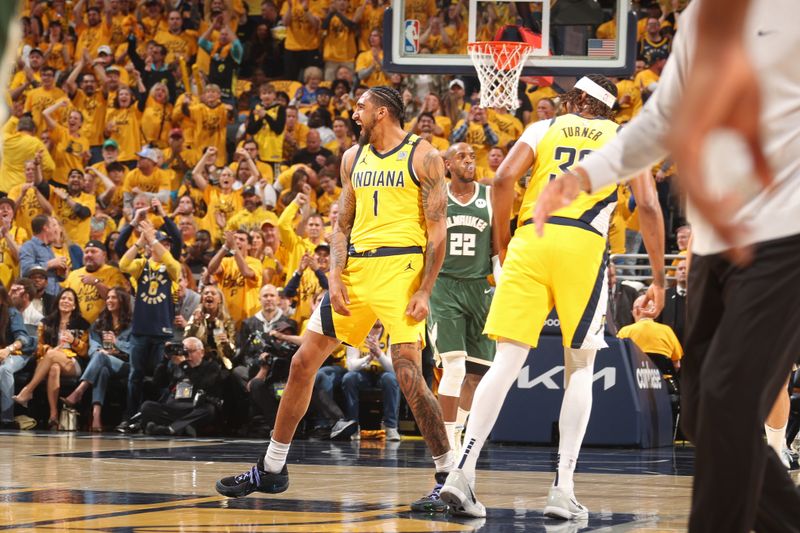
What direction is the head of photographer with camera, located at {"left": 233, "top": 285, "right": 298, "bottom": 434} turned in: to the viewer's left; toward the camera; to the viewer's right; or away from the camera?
toward the camera

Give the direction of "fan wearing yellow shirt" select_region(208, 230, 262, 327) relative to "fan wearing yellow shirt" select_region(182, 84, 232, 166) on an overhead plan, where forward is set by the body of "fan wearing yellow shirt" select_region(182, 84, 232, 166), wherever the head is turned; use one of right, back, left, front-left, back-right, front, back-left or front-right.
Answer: front

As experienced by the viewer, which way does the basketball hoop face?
facing the viewer

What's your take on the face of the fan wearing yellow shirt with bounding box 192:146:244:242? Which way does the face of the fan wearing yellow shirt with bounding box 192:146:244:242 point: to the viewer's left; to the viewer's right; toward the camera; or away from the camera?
toward the camera

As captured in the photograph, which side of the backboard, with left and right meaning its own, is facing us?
front

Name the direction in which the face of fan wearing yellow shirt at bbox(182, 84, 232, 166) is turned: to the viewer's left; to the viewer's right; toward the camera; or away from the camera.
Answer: toward the camera

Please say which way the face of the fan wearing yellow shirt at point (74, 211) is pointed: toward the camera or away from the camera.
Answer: toward the camera

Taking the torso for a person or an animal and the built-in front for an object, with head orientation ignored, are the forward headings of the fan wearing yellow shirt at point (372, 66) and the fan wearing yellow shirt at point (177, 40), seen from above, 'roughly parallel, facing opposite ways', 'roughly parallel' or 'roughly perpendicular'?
roughly parallel

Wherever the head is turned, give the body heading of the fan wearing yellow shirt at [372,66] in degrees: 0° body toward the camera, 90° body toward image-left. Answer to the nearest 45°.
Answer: approximately 0°

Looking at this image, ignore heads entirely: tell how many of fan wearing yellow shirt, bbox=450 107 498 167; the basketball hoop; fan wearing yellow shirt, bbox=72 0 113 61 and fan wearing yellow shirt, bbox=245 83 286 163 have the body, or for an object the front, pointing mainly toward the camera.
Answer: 4

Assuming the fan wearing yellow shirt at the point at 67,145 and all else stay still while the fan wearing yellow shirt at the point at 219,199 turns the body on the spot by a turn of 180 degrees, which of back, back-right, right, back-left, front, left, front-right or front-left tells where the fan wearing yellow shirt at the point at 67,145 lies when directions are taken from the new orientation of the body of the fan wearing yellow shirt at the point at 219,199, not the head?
front-left

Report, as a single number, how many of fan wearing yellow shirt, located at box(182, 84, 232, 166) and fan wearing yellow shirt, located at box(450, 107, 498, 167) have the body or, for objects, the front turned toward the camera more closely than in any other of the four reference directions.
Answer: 2

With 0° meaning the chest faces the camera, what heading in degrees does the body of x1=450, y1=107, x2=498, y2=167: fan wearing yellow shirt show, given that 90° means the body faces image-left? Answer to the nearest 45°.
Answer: approximately 0°

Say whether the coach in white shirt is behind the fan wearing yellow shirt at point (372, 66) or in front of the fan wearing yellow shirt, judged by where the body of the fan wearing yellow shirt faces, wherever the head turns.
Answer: in front

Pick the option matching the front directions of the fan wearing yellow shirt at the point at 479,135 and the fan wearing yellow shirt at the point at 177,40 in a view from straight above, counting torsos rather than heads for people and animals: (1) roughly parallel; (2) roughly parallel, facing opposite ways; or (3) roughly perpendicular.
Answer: roughly parallel

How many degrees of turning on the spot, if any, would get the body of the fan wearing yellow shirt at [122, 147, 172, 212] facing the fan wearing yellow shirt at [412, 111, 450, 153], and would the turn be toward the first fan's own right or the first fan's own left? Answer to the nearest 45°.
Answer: approximately 45° to the first fan's own left

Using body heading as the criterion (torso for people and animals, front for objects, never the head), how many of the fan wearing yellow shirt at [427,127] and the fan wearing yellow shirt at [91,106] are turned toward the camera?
2

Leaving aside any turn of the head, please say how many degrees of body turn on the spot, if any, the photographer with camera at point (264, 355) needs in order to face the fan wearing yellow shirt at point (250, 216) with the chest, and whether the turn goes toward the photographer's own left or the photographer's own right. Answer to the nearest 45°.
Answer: approximately 180°
